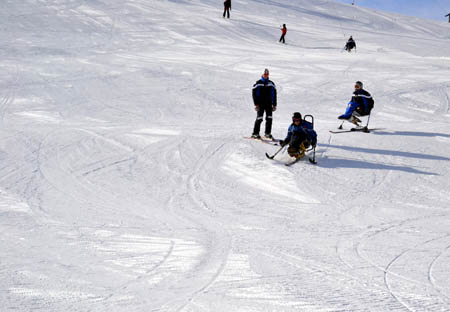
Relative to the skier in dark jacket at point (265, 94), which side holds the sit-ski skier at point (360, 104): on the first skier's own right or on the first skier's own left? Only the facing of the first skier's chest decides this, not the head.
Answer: on the first skier's own left

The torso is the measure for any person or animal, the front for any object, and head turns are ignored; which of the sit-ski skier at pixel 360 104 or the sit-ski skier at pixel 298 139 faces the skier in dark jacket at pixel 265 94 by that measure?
the sit-ski skier at pixel 360 104

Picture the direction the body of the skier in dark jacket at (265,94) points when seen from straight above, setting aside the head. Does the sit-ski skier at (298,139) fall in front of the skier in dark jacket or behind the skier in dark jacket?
in front

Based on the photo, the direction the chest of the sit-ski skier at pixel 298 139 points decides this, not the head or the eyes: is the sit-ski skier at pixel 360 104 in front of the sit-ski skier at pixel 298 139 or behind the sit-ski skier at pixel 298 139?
behind

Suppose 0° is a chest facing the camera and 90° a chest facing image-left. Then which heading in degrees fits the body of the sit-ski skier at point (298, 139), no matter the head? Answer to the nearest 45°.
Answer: approximately 45°

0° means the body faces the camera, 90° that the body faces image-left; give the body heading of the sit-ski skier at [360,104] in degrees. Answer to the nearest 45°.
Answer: approximately 45°

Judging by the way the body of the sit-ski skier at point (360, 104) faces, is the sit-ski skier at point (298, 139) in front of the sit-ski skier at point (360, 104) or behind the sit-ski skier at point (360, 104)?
in front

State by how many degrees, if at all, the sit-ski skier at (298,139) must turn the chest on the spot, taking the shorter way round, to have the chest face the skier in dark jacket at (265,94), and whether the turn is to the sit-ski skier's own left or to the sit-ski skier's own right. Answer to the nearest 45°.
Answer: approximately 90° to the sit-ski skier's own right

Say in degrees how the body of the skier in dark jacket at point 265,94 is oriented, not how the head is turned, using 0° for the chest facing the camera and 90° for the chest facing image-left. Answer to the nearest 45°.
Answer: approximately 0°

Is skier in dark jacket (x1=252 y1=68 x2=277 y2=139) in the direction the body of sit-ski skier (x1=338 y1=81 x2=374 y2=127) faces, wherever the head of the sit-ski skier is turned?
yes
